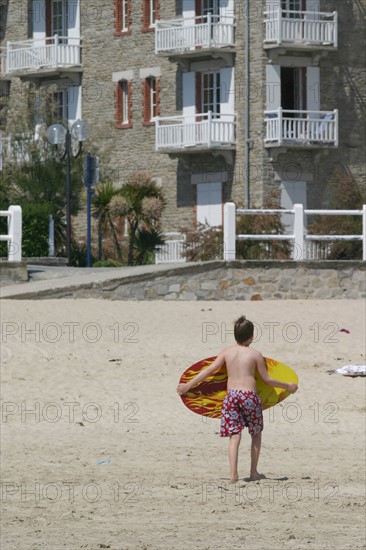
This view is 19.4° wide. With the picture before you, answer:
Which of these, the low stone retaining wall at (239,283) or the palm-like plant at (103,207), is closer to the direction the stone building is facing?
the low stone retaining wall

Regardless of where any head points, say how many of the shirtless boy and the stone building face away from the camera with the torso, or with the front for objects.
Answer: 1

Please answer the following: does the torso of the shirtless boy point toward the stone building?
yes

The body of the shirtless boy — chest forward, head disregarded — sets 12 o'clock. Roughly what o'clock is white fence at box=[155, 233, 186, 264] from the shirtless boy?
The white fence is roughly at 12 o'clock from the shirtless boy.

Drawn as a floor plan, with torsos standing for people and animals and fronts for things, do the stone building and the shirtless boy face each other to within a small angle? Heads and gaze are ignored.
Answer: yes

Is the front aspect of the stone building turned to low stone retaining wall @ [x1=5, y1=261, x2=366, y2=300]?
yes

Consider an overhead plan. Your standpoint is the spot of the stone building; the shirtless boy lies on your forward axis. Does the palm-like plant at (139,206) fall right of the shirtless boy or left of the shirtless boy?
right

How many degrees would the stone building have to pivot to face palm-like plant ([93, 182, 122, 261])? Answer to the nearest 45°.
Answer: approximately 45° to its right

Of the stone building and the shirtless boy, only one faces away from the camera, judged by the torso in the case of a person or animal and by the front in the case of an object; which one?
the shirtless boy

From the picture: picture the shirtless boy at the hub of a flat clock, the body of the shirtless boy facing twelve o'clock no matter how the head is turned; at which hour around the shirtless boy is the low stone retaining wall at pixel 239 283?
The low stone retaining wall is roughly at 12 o'clock from the shirtless boy.

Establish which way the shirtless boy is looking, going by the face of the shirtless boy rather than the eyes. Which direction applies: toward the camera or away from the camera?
away from the camera

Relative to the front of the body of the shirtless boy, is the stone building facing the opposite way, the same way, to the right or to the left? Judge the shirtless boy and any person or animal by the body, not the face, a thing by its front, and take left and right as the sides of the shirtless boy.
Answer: the opposite way

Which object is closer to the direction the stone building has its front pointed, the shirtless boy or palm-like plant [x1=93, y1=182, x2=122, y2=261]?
the shirtless boy

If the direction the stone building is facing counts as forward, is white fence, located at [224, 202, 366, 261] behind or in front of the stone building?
in front

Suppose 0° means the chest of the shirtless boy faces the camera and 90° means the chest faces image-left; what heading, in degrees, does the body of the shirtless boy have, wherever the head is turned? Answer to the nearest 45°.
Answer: approximately 180°
